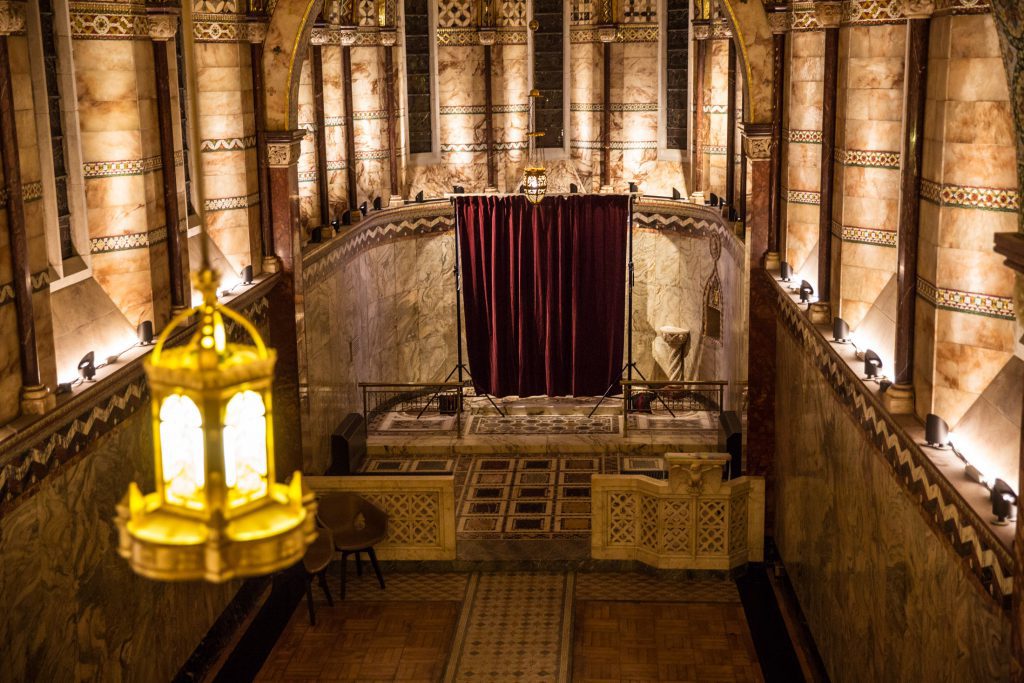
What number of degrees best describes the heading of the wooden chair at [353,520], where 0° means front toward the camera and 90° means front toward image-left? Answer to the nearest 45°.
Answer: approximately 315°

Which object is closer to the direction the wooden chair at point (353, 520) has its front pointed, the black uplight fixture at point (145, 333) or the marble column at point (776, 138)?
the marble column

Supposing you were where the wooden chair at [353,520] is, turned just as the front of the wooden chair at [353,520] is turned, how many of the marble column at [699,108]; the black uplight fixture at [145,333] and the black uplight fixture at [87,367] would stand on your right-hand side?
2

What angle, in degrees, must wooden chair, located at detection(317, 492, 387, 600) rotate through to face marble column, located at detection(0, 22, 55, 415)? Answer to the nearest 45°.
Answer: approximately 90° to its right
